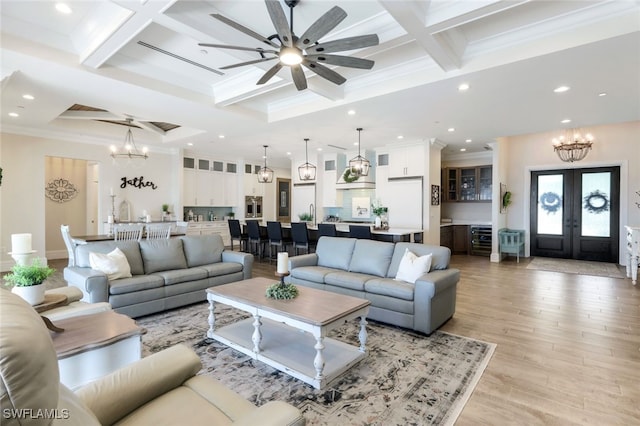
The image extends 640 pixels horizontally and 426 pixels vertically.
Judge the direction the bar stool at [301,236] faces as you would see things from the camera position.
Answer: facing away from the viewer and to the right of the viewer

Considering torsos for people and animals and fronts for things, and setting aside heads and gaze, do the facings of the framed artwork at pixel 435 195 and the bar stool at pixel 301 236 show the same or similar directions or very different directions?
very different directions

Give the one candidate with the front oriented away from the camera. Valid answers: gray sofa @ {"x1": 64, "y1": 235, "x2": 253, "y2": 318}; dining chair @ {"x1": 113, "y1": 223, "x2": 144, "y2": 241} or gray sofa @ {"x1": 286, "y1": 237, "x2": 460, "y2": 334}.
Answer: the dining chair

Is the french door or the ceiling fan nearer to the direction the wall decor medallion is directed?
the ceiling fan

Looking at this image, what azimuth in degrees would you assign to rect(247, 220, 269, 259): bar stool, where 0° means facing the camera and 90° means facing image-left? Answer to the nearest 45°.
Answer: approximately 225°

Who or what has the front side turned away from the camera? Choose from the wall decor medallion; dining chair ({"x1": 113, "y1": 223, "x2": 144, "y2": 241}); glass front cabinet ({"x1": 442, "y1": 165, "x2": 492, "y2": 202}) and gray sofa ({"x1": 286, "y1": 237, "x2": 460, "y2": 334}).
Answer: the dining chair

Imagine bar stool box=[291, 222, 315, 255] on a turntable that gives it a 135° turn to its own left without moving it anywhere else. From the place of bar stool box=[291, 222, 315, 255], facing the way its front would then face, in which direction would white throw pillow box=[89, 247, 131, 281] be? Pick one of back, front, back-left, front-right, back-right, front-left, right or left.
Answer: front-left

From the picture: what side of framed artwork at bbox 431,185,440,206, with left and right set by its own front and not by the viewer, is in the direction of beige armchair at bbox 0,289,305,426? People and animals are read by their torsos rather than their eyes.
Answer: front

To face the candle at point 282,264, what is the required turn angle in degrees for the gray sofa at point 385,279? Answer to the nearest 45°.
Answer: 0° — it already faces it

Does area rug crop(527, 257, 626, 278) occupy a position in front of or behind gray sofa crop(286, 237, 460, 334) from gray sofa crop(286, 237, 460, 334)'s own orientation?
behind

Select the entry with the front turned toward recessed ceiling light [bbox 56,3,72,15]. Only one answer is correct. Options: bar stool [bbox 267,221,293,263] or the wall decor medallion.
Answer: the wall decor medallion

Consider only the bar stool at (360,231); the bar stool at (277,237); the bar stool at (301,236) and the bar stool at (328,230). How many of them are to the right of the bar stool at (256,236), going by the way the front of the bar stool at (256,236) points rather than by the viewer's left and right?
4

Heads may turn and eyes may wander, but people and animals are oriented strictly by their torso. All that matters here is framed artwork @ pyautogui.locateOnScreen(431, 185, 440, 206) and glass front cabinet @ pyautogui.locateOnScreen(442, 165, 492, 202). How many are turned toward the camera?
2

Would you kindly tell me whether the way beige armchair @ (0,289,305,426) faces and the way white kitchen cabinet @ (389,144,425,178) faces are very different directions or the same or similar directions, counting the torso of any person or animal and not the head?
very different directions

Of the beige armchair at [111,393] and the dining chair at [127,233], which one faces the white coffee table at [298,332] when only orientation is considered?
the beige armchair

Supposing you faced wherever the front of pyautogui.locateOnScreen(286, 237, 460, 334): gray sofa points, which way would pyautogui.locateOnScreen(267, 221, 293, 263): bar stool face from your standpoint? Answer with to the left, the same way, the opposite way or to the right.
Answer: the opposite way

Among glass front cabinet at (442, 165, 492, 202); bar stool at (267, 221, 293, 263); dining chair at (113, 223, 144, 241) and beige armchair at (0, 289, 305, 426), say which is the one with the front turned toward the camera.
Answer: the glass front cabinet

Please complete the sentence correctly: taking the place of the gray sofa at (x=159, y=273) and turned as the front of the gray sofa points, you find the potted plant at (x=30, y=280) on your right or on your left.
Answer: on your right
